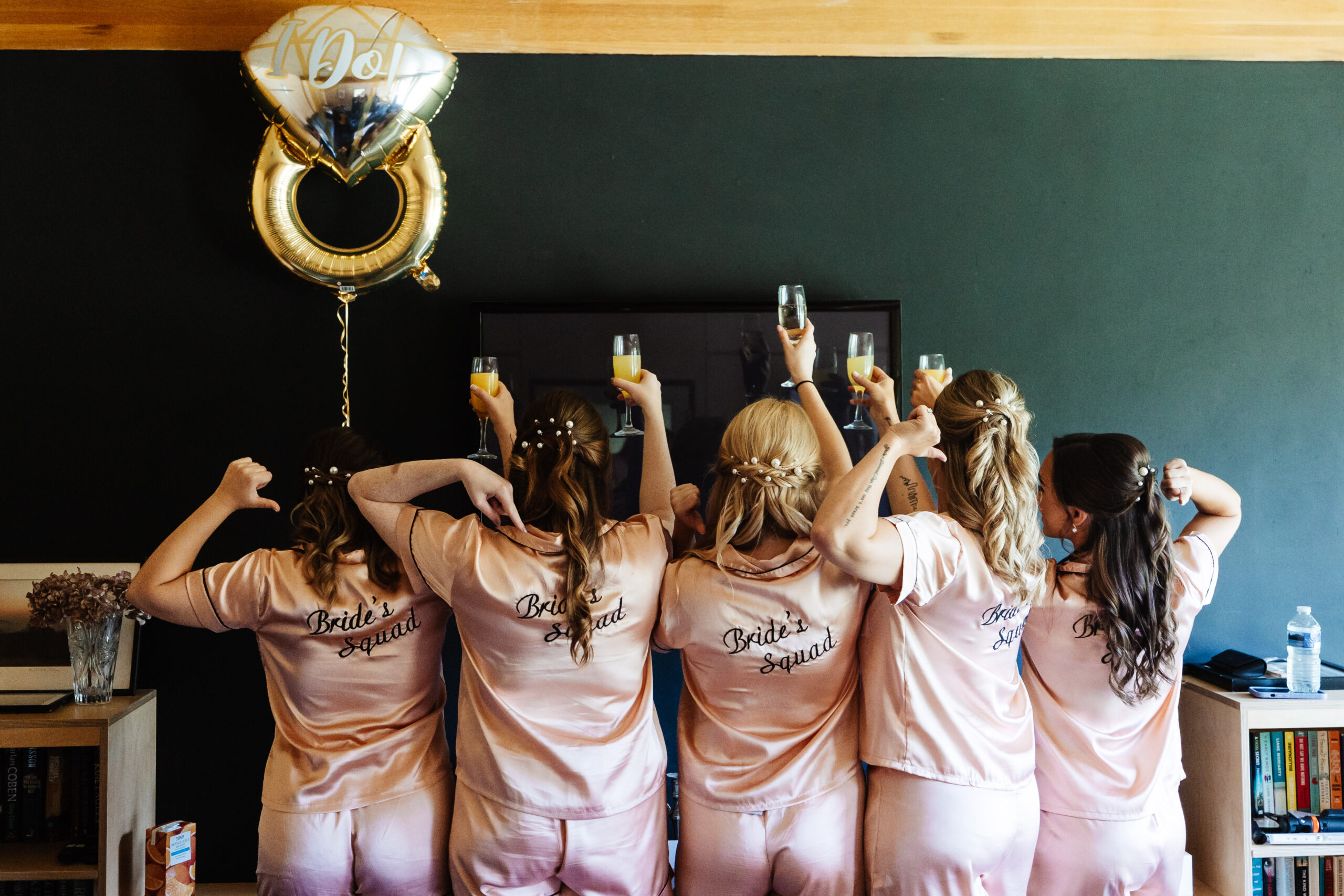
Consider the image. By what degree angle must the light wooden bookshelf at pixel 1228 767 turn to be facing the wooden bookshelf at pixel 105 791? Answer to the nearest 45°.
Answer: approximately 45° to its right

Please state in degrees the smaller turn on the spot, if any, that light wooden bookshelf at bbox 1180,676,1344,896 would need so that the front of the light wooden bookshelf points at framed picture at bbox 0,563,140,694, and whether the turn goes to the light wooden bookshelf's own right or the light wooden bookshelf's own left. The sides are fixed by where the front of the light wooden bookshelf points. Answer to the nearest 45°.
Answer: approximately 45° to the light wooden bookshelf's own right

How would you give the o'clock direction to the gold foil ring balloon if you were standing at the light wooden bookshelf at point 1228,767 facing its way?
The gold foil ring balloon is roughly at 2 o'clock from the light wooden bookshelf.

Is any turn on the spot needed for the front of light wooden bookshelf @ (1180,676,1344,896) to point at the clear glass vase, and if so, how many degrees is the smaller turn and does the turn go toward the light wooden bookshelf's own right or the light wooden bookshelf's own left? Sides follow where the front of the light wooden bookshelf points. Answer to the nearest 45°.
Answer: approximately 45° to the light wooden bookshelf's own right

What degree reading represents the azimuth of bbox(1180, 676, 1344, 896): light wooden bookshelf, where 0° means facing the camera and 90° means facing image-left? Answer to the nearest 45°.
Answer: approximately 0°

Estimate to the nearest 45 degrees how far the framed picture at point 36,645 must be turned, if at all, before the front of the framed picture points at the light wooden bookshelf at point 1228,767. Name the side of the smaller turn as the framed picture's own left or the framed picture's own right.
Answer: approximately 45° to the framed picture's own left

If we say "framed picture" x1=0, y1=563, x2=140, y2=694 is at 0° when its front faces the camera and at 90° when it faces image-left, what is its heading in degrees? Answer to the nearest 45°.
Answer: approximately 0°

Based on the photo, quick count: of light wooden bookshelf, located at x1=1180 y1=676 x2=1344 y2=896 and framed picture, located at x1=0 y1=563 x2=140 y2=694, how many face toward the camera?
2
